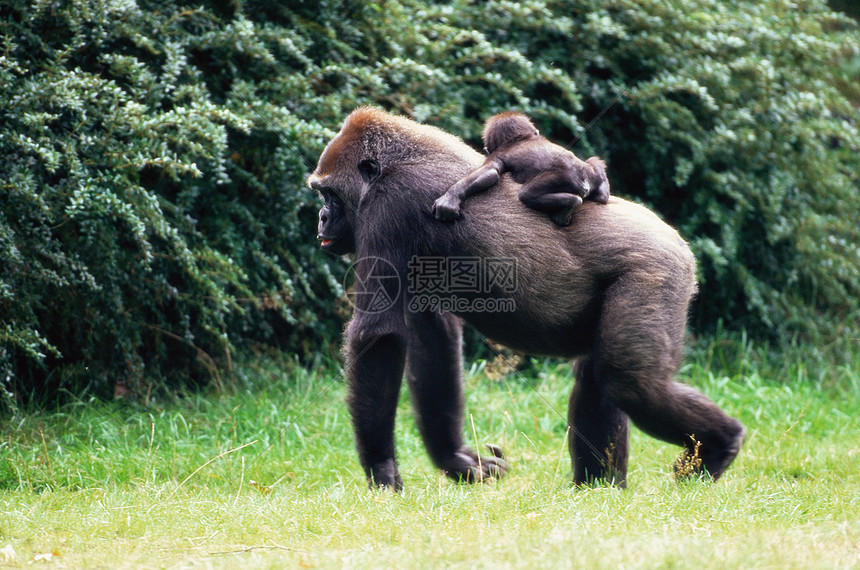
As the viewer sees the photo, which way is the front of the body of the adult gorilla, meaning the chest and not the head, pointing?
to the viewer's left
